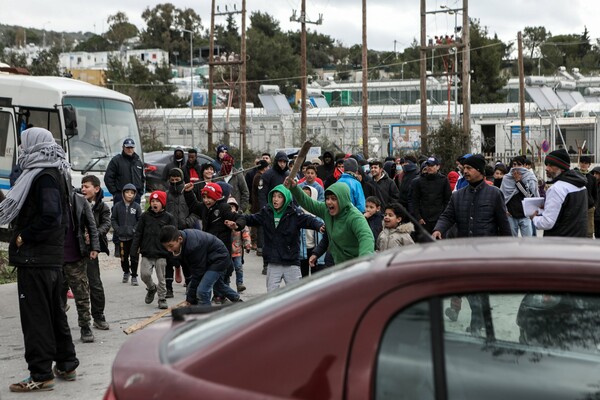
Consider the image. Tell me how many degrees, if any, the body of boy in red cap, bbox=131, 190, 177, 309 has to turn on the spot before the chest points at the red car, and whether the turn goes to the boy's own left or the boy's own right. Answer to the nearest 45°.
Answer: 0° — they already face it

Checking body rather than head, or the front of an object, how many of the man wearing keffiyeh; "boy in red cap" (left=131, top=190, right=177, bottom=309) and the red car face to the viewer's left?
1

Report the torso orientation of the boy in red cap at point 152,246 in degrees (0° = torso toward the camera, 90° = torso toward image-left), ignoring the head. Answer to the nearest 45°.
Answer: approximately 0°

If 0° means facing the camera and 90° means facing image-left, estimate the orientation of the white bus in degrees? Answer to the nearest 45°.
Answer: approximately 315°

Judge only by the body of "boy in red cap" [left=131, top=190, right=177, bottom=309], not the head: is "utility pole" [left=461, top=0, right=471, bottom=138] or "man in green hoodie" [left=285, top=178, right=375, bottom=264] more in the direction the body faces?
the man in green hoodie

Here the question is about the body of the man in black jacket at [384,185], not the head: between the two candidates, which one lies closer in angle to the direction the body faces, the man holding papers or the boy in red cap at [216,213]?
the boy in red cap

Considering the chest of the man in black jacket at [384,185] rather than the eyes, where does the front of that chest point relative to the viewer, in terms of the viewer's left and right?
facing the viewer and to the left of the viewer

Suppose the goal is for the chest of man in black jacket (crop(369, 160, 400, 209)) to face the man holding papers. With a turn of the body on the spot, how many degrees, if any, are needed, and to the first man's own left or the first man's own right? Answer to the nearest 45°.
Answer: approximately 45° to the first man's own left

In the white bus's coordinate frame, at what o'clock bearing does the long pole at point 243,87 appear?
The long pole is roughly at 8 o'clock from the white bus.

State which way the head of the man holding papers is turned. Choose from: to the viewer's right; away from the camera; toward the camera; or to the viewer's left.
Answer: to the viewer's left

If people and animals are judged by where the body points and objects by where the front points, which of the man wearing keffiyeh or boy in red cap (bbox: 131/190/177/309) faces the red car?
the boy in red cap

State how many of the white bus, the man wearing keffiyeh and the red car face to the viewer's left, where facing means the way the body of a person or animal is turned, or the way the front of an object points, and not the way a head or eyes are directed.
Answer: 1
